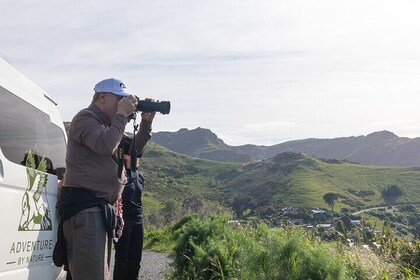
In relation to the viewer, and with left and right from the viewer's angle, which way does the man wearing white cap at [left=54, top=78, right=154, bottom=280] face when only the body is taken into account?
facing to the right of the viewer

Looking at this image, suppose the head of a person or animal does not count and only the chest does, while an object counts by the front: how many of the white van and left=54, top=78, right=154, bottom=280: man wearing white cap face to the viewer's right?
1

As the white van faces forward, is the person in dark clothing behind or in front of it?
behind

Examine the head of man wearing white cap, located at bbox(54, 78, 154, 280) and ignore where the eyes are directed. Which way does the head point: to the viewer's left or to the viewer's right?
to the viewer's right

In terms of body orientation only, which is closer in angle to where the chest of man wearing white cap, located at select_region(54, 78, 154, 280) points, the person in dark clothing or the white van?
the person in dark clothing

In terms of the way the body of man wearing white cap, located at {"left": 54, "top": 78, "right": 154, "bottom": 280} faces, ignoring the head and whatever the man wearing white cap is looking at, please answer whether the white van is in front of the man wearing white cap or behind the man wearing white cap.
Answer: behind

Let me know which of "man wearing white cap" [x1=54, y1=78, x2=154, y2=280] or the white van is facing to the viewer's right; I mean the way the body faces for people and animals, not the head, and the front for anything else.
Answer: the man wearing white cap

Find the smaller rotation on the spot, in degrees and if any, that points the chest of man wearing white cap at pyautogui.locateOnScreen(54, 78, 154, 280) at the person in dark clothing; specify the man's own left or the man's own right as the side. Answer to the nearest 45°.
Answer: approximately 90° to the man's own left
